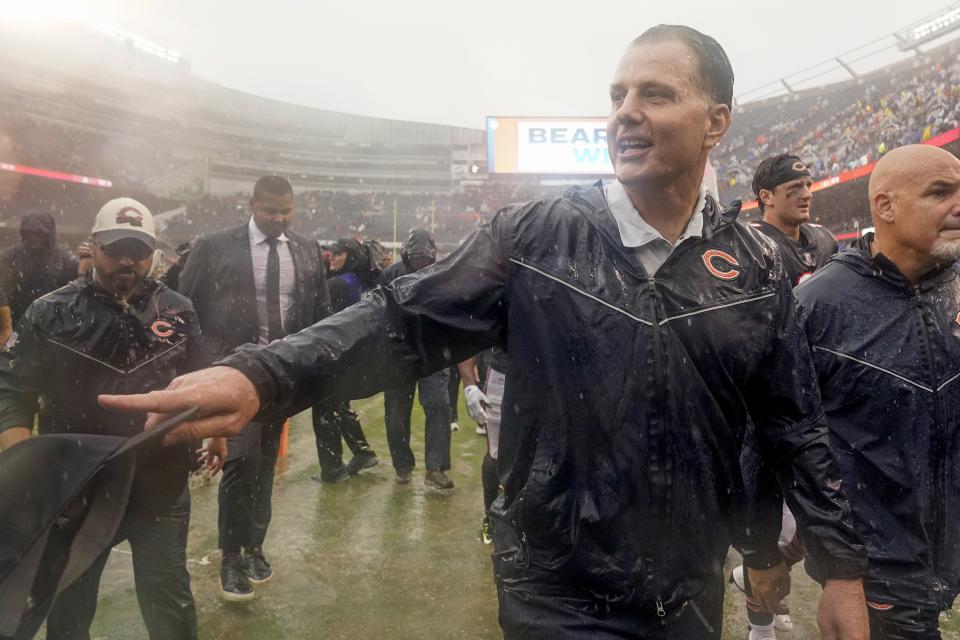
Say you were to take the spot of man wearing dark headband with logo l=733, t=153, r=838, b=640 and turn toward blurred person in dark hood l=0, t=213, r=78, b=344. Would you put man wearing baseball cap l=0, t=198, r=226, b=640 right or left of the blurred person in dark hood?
left

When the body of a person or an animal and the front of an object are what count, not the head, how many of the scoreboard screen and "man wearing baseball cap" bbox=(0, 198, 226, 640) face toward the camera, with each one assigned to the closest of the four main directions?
2

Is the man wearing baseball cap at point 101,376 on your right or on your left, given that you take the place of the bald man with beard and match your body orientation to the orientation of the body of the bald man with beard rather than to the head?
on your right

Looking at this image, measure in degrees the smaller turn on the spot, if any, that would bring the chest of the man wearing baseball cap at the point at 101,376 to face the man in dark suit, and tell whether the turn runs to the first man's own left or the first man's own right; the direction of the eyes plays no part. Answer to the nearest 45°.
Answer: approximately 135° to the first man's own left

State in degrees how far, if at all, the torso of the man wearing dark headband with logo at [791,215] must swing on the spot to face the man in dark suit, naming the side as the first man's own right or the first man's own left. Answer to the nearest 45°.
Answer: approximately 90° to the first man's own right

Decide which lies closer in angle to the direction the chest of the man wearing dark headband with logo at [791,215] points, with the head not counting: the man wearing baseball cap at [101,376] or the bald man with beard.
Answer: the bald man with beard
